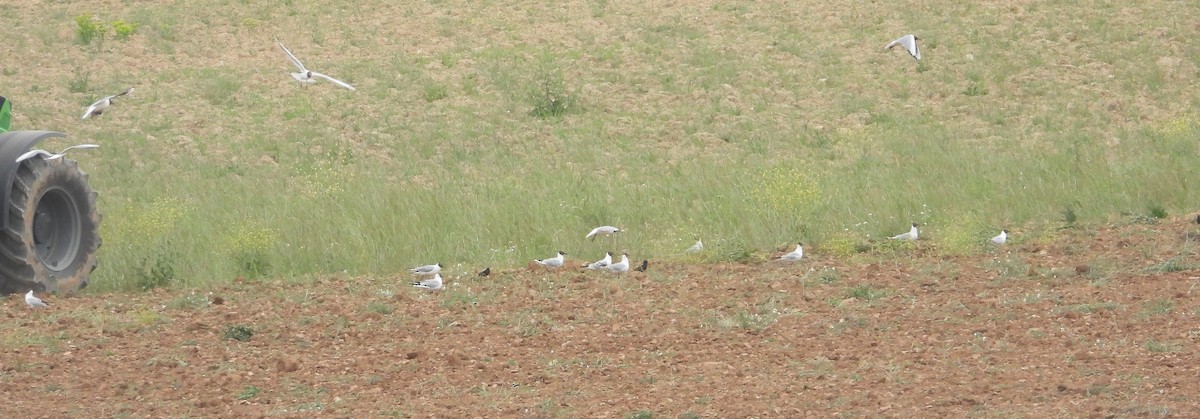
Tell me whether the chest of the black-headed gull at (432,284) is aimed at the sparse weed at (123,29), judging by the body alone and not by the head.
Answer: no

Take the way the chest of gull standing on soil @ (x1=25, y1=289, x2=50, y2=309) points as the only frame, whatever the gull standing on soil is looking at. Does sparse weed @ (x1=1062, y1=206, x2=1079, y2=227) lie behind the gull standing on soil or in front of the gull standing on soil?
behind

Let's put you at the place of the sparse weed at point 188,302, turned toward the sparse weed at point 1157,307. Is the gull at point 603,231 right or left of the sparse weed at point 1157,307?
left

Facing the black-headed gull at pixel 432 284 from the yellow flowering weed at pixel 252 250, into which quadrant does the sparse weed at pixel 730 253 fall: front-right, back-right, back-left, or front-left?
front-left

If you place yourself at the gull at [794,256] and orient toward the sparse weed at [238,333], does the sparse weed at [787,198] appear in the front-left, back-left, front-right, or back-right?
back-right

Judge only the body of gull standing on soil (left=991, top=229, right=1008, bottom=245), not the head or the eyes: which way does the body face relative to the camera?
to the viewer's right

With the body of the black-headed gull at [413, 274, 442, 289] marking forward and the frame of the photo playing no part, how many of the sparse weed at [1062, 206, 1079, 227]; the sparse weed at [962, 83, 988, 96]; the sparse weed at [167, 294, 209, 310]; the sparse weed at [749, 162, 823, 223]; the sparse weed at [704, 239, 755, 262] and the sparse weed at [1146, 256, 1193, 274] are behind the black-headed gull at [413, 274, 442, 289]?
1
